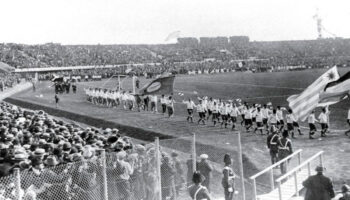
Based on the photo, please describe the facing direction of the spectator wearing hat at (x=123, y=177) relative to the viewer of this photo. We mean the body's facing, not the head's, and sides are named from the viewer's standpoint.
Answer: facing away from the viewer and to the right of the viewer

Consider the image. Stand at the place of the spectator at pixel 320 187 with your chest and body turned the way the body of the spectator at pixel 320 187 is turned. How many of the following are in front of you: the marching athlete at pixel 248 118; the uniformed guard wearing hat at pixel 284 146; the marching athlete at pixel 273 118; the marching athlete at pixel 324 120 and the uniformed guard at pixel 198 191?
4

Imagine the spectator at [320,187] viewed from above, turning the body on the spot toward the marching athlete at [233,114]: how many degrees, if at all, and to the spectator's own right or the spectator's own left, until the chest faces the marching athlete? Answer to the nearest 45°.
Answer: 0° — they already face them

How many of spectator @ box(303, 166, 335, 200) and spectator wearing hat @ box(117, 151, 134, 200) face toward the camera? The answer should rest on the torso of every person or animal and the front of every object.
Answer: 0

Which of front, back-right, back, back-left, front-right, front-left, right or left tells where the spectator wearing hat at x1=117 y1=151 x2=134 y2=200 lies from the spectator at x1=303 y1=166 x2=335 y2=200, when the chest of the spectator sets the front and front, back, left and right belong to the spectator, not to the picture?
left

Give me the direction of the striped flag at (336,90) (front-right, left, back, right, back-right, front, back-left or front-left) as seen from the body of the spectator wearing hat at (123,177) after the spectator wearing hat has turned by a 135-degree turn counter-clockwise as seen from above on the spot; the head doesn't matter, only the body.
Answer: back

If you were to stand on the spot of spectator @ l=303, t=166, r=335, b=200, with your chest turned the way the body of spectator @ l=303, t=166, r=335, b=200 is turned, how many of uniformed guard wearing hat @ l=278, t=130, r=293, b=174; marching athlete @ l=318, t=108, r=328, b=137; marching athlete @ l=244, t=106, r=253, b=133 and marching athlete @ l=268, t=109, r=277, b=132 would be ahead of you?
4

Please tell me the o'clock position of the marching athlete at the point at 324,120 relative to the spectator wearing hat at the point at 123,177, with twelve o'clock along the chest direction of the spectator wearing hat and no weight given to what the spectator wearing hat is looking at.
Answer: The marching athlete is roughly at 12 o'clock from the spectator wearing hat.

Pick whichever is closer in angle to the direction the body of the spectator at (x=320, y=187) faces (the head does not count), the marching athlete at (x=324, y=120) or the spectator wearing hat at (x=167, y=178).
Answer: the marching athlete

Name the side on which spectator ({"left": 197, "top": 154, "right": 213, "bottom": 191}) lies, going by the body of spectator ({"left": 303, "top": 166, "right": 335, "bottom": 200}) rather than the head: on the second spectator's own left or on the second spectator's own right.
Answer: on the second spectator's own left

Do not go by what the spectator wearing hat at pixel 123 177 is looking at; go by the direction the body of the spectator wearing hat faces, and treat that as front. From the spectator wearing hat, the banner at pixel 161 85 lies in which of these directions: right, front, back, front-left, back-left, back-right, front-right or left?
front-left

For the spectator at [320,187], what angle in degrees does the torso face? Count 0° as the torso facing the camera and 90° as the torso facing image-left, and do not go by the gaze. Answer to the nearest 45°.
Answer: approximately 180°
